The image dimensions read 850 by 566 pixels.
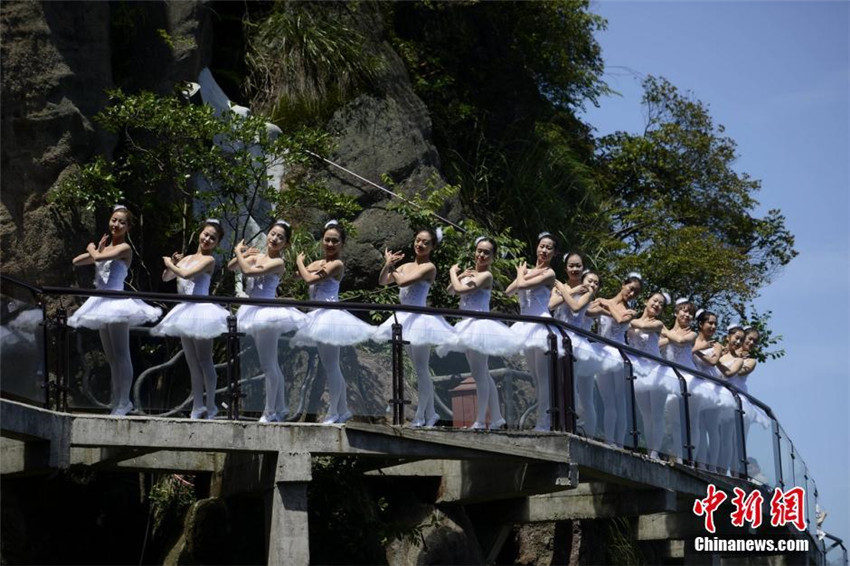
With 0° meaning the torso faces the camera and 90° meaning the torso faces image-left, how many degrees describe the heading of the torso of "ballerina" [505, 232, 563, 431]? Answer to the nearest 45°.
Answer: approximately 45°

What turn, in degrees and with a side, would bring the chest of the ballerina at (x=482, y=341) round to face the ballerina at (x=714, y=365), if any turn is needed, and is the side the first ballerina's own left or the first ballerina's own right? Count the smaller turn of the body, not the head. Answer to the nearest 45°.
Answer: approximately 180°

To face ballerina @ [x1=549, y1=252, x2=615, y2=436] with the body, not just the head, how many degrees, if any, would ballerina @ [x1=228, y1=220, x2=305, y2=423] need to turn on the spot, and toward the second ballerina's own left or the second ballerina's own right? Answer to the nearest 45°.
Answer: approximately 135° to the second ballerina's own left

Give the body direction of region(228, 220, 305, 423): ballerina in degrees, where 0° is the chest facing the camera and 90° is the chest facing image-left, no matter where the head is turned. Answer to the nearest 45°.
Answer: approximately 45°

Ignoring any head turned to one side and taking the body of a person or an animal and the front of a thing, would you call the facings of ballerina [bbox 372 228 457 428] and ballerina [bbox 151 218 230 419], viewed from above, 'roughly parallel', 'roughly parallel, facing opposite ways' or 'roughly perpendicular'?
roughly parallel

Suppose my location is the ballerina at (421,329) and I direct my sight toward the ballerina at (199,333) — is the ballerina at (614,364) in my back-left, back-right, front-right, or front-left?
back-right

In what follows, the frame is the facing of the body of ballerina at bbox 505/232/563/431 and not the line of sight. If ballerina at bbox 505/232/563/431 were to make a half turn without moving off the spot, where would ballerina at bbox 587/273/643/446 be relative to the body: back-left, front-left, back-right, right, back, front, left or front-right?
front

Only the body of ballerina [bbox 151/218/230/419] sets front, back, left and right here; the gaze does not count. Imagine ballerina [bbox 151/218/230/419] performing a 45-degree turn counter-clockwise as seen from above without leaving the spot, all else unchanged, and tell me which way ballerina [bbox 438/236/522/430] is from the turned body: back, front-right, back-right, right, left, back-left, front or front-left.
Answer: left

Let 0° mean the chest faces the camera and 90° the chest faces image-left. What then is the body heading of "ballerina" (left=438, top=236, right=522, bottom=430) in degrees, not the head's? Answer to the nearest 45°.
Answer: approximately 45°

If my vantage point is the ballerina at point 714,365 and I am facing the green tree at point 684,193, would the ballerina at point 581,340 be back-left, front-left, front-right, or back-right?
back-left

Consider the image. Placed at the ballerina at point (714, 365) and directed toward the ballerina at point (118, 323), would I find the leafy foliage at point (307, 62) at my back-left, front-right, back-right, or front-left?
front-right

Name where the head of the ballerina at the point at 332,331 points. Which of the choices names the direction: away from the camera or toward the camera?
toward the camera

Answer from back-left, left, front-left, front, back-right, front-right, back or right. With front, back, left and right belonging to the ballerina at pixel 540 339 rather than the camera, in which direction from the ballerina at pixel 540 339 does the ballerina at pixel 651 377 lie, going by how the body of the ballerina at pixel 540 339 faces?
back

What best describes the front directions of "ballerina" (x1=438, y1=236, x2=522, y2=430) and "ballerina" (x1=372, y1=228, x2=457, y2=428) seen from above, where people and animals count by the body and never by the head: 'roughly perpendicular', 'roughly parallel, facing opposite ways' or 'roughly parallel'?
roughly parallel
